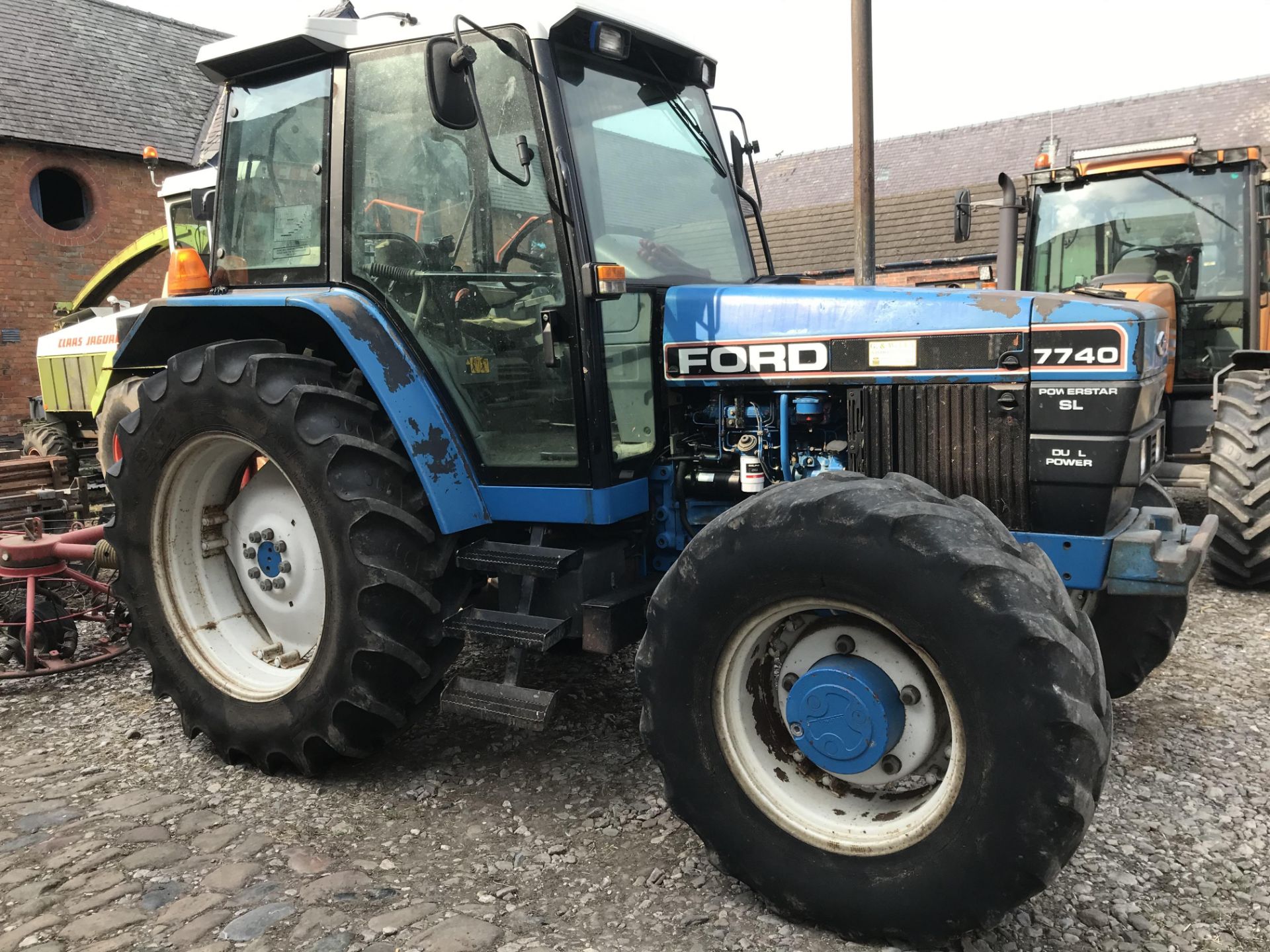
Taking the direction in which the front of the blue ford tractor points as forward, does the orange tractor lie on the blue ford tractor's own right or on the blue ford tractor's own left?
on the blue ford tractor's own left

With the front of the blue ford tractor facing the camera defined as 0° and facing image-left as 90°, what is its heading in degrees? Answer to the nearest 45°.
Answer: approximately 315°

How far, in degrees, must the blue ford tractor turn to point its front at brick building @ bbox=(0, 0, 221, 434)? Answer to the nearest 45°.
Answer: approximately 180°

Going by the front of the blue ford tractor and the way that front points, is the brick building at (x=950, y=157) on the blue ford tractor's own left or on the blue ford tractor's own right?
on the blue ford tractor's own left
